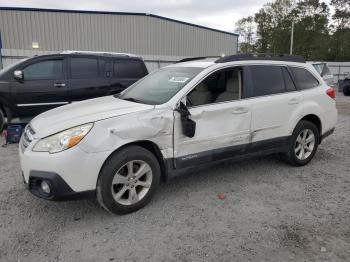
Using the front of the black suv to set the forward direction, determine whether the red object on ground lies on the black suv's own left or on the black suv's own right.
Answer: on the black suv's own left

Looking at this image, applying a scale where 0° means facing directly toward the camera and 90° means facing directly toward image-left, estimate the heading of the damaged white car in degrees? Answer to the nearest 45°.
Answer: approximately 45°

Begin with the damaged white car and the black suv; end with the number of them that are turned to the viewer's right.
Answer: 0

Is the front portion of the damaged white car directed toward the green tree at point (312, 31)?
no

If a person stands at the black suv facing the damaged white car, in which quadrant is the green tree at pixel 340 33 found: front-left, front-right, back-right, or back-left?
back-left

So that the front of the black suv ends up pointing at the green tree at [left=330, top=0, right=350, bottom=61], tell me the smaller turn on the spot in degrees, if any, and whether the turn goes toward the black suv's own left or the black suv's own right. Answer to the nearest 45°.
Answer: approximately 135° to the black suv's own right

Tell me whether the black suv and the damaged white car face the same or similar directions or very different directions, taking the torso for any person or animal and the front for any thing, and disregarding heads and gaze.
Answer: same or similar directions

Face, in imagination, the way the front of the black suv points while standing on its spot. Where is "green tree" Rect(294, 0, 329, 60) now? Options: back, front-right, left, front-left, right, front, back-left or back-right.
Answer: back-right

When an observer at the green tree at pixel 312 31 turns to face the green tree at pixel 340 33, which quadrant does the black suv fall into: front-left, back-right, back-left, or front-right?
back-right

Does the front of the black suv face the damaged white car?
no

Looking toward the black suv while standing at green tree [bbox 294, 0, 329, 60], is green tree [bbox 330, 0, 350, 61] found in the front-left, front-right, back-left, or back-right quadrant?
back-left

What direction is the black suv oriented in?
to the viewer's left
